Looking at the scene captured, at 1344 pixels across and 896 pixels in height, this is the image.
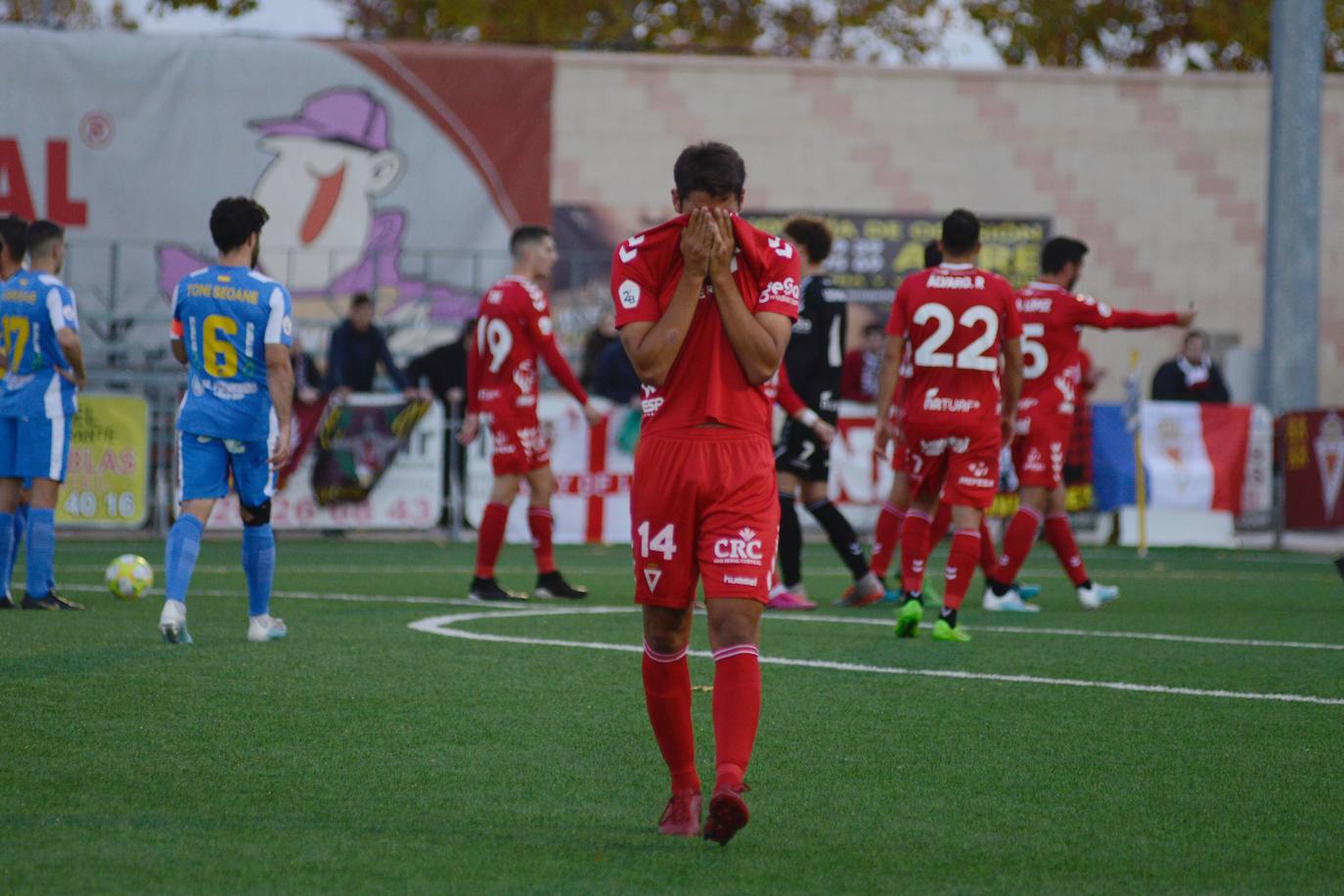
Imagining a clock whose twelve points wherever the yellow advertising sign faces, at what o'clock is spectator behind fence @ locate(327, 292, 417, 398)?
The spectator behind fence is roughly at 9 o'clock from the yellow advertising sign.

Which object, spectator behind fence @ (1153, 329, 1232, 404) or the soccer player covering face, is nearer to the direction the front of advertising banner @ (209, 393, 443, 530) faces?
the soccer player covering face

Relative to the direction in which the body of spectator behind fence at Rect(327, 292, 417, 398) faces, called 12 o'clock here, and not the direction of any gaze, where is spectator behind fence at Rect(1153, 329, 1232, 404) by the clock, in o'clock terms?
spectator behind fence at Rect(1153, 329, 1232, 404) is roughly at 9 o'clock from spectator behind fence at Rect(327, 292, 417, 398).

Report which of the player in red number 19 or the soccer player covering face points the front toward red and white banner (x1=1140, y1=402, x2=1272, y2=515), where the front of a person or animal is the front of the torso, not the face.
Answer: the player in red number 19

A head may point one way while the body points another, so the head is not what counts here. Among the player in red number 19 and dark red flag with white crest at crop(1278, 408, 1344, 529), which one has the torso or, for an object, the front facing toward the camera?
the dark red flag with white crest

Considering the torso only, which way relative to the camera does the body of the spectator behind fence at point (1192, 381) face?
toward the camera

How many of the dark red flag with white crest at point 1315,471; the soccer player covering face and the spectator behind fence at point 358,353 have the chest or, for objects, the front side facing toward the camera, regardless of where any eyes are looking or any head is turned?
3

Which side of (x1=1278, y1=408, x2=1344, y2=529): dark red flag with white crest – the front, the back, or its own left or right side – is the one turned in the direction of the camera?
front

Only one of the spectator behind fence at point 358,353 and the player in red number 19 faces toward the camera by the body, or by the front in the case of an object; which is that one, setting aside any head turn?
the spectator behind fence

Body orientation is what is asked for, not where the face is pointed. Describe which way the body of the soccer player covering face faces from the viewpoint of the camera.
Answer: toward the camera

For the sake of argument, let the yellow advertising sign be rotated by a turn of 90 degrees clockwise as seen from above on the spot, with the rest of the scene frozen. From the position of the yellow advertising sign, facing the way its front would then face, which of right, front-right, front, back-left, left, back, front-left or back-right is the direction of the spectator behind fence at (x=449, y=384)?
back

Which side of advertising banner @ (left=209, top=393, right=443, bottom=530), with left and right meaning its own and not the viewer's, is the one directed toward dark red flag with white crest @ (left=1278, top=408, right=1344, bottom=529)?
left

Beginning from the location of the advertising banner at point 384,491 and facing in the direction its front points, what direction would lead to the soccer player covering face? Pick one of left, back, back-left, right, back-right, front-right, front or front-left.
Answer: front

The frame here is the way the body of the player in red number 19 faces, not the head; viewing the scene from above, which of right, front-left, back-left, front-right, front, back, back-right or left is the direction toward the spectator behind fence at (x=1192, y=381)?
front

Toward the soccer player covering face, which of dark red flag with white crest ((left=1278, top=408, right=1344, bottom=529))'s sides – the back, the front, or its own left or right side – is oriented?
front
